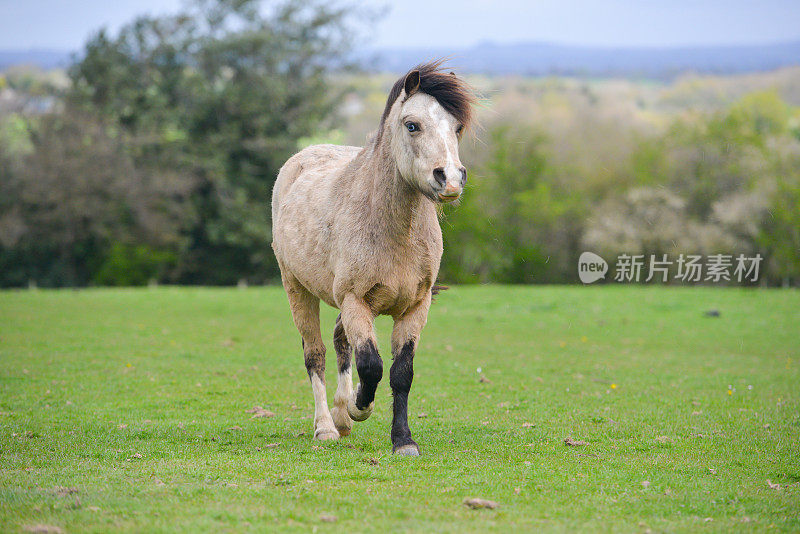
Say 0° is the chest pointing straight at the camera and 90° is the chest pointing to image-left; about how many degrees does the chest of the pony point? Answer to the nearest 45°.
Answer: approximately 315°

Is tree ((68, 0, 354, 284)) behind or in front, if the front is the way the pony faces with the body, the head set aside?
behind
